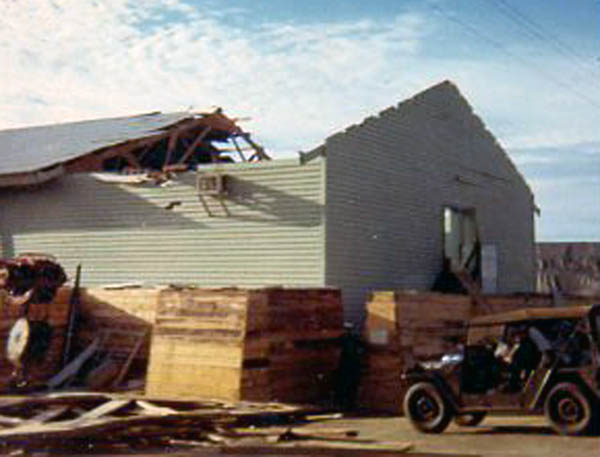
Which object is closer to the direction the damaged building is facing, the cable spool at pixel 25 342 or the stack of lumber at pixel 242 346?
the stack of lumber

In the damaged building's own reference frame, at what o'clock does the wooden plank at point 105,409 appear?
The wooden plank is roughly at 2 o'clock from the damaged building.

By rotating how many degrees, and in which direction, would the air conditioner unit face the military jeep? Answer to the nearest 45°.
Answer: approximately 90° to its left

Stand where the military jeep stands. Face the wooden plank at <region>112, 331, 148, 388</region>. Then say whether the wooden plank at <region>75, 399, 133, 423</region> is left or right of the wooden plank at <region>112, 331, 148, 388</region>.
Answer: left

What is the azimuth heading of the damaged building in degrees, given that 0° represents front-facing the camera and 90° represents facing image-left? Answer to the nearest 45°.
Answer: approximately 315°

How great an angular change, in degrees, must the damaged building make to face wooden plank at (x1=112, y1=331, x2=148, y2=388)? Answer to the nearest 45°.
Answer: approximately 90° to its right

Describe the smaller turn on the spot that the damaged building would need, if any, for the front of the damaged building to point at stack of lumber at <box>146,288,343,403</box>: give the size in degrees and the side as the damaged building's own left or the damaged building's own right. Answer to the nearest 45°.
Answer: approximately 45° to the damaged building's own right

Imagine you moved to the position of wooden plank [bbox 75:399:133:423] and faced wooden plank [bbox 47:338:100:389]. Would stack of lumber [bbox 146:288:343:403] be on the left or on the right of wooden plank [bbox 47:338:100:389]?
right

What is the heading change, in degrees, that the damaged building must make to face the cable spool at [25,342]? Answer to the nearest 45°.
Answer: approximately 90° to its right
